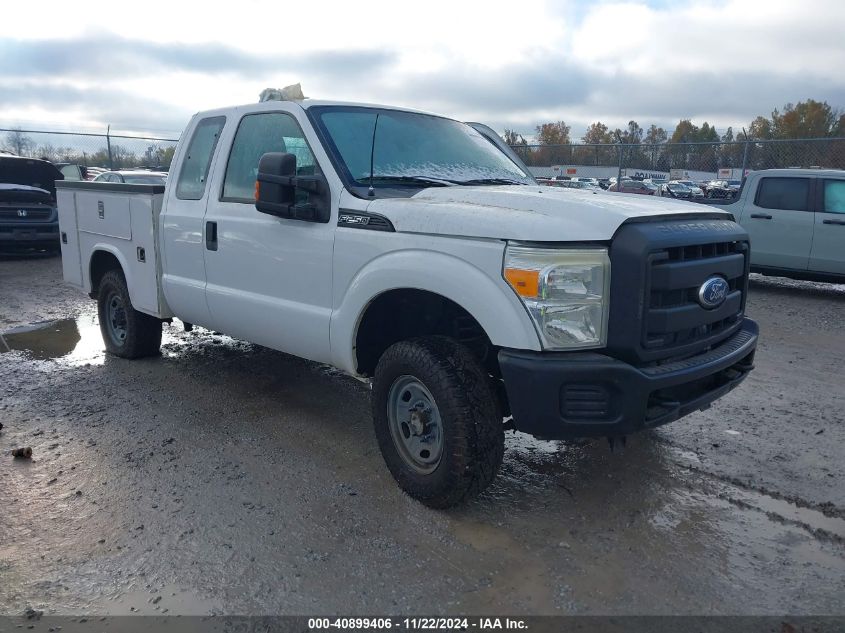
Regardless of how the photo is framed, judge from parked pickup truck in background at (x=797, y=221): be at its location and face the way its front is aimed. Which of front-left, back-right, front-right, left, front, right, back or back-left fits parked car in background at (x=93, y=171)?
back

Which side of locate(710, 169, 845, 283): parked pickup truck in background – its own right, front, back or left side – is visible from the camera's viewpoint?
right

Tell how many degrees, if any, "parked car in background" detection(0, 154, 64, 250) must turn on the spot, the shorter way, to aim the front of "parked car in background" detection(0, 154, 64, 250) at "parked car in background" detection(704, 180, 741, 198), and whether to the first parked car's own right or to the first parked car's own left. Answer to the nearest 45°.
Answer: approximately 90° to the first parked car's own left

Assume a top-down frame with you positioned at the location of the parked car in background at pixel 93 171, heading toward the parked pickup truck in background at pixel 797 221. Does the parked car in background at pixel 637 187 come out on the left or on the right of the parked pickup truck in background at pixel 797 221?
left

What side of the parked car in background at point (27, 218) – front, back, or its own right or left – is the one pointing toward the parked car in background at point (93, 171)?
back

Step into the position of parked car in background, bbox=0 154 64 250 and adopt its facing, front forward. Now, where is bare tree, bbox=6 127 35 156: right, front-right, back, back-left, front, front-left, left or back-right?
back

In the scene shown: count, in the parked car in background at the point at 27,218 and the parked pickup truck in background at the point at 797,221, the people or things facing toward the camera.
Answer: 1

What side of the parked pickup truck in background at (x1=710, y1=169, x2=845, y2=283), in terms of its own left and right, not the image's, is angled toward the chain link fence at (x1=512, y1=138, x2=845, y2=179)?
left

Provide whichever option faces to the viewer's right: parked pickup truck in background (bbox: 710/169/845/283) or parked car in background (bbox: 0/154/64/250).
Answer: parked pickup truck in background (bbox: 710/169/845/283)

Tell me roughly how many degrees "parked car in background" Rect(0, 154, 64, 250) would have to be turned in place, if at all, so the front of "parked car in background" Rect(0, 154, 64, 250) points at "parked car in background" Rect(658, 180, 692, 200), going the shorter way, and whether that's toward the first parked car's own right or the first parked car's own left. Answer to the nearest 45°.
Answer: approximately 90° to the first parked car's own left

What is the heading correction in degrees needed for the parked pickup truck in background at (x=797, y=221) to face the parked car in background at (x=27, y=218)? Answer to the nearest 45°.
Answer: approximately 180°
